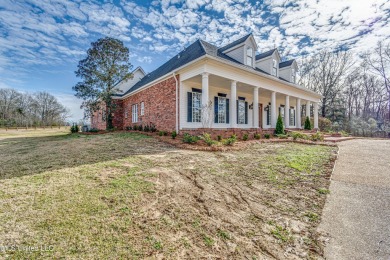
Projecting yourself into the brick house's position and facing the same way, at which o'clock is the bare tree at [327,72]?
The bare tree is roughly at 9 o'clock from the brick house.

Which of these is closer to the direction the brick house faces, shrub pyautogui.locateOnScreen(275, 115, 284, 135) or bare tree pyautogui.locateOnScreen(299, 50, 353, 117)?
the shrub

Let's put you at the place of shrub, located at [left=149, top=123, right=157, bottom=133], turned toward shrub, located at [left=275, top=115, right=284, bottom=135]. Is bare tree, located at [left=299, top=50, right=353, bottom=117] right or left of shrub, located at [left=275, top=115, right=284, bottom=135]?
left

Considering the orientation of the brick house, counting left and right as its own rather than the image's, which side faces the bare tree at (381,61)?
left

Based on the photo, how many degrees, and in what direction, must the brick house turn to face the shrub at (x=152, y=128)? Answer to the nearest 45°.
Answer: approximately 135° to its right

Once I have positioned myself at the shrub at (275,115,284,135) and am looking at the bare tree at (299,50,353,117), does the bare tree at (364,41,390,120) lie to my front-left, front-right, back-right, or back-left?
front-right
